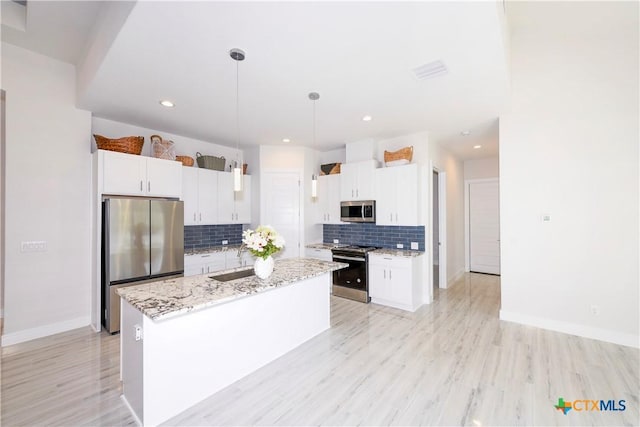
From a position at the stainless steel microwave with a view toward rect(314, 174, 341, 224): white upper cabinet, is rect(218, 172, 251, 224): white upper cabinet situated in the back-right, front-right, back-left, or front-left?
front-left

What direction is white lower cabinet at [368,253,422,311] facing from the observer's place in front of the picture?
facing the viewer and to the left of the viewer

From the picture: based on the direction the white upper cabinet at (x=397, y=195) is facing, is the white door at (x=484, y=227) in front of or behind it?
behind

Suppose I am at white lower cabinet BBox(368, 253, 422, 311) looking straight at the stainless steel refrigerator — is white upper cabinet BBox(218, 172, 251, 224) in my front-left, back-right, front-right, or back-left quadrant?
front-right

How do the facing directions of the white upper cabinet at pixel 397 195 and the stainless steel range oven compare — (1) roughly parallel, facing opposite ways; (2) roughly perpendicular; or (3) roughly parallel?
roughly parallel

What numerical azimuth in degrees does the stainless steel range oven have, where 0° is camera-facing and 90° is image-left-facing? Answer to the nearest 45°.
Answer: approximately 45°

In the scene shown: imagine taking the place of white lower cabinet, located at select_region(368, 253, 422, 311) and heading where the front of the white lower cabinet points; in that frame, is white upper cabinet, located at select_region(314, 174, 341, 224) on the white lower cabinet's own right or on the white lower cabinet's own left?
on the white lower cabinet's own right

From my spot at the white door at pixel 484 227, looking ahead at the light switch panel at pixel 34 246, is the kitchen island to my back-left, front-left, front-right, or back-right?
front-left

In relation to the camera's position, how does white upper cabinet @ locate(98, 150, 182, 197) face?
facing the viewer and to the right of the viewer

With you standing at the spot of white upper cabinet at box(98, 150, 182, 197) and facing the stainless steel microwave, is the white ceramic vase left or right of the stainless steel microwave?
right

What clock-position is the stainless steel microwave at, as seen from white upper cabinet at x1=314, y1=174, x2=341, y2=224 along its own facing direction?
The stainless steel microwave is roughly at 9 o'clock from the white upper cabinet.

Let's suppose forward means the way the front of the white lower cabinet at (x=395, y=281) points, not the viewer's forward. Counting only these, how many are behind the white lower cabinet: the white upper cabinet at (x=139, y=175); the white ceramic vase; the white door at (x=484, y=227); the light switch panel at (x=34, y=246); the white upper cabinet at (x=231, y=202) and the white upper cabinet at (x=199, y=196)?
1
